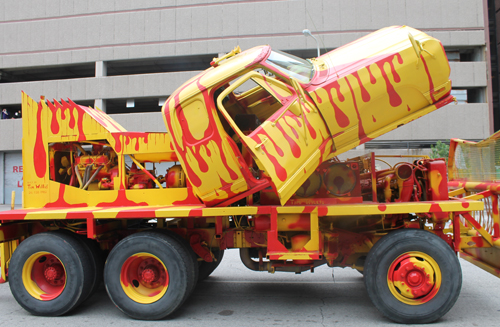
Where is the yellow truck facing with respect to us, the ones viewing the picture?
facing to the right of the viewer
